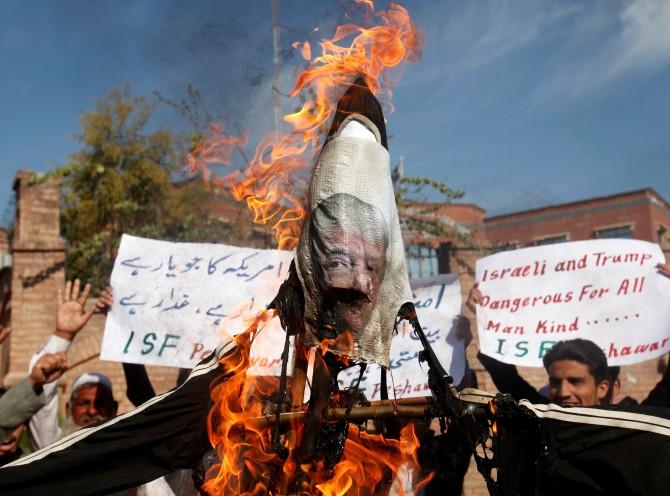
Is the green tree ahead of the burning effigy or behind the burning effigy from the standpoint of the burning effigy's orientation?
behind

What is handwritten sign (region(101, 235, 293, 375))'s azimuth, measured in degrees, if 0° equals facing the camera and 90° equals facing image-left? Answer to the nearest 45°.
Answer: approximately 0°

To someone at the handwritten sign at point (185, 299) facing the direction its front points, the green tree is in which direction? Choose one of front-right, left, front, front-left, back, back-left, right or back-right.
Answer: back

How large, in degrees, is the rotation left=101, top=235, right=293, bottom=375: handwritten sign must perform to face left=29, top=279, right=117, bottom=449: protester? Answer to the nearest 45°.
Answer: approximately 45° to its right

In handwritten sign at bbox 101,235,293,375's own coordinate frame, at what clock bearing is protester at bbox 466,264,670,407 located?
The protester is roughly at 10 o'clock from the handwritten sign.

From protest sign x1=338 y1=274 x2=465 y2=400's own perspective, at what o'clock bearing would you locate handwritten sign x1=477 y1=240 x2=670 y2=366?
The handwritten sign is roughly at 9 o'clock from the protest sign.

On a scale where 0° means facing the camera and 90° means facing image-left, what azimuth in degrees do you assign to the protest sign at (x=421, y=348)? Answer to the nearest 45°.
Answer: approximately 0°

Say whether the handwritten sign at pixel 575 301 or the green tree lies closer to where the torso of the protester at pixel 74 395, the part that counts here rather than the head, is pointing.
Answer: the handwritten sign

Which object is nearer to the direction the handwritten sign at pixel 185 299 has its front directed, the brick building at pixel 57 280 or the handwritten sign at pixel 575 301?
the handwritten sign
